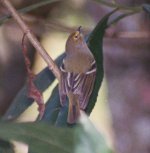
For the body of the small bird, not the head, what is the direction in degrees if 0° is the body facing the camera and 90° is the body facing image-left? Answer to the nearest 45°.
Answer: approximately 180°
